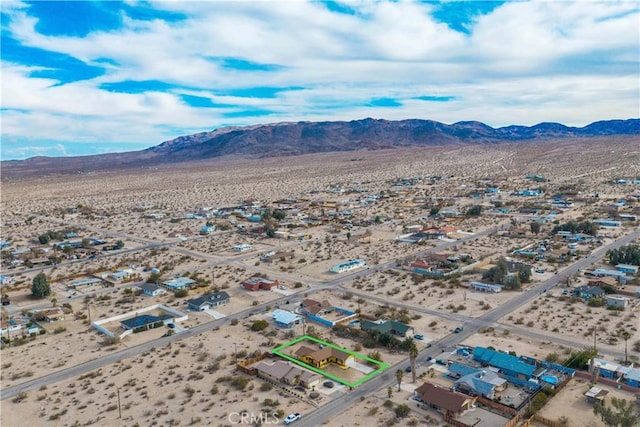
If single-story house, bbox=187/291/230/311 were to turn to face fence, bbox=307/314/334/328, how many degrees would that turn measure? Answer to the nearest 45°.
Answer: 0° — it already faces it

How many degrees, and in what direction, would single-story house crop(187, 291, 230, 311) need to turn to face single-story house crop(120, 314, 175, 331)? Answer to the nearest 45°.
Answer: approximately 90° to its right

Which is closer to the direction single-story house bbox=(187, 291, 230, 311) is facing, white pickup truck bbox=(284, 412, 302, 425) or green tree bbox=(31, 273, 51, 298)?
the white pickup truck

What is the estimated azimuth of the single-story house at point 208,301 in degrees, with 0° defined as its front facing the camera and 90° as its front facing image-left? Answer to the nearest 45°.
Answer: approximately 315°

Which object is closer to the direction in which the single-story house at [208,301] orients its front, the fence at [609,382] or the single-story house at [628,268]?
the fence

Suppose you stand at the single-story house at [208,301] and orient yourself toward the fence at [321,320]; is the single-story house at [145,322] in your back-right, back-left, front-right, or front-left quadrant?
back-right

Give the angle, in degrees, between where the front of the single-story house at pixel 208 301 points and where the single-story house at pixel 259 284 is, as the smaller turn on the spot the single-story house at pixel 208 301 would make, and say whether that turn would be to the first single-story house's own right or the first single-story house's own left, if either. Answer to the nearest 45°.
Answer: approximately 90° to the first single-story house's own left
